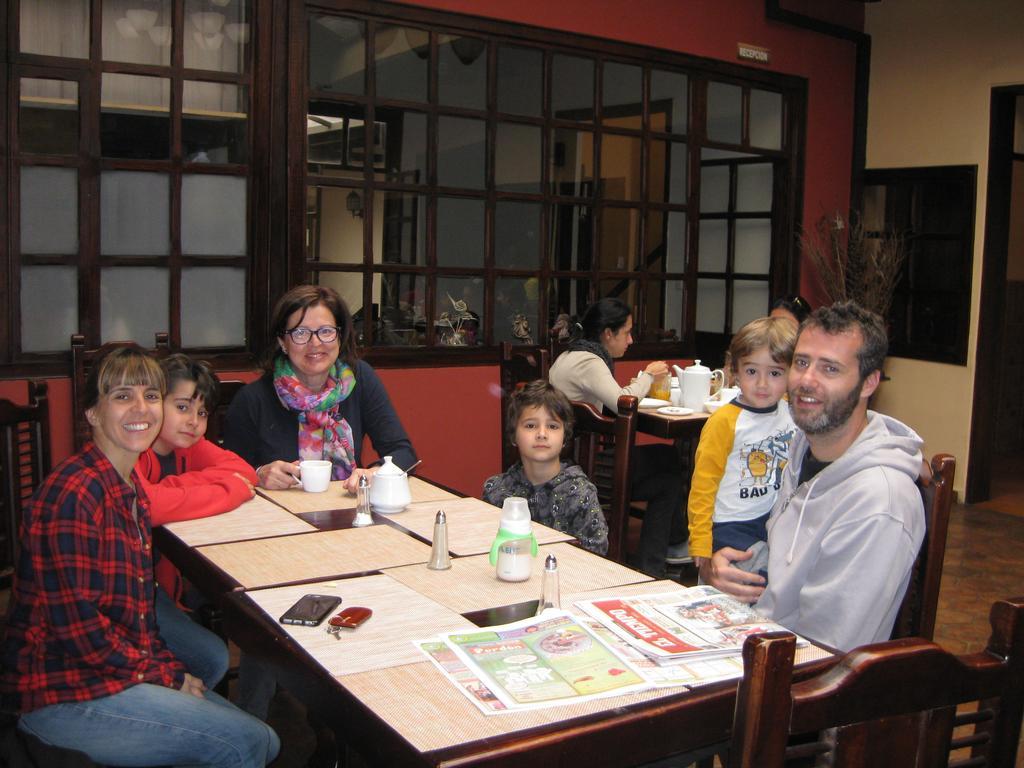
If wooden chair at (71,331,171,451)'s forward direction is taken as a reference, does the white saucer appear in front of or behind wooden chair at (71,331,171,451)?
in front

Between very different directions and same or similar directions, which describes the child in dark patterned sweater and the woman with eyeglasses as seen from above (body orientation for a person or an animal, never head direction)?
same or similar directions

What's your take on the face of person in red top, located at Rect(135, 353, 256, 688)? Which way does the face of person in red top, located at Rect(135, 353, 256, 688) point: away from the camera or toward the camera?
toward the camera

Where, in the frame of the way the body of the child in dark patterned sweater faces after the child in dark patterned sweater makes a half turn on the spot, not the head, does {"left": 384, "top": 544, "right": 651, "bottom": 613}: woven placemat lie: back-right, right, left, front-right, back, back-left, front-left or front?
back

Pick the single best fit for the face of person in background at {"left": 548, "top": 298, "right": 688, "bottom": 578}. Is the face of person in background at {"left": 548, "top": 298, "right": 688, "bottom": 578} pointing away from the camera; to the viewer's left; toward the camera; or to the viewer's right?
to the viewer's right

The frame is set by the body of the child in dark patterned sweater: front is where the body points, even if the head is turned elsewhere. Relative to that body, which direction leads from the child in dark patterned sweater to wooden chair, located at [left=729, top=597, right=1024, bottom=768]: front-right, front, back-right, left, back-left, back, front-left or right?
front

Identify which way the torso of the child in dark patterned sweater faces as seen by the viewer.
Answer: toward the camera

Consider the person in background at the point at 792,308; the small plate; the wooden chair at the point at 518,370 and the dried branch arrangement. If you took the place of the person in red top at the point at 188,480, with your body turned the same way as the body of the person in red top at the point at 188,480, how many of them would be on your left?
4

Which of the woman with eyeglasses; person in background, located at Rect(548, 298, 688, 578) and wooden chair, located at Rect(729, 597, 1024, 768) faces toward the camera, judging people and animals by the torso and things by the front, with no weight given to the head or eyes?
the woman with eyeglasses

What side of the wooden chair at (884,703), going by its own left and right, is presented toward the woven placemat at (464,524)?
front

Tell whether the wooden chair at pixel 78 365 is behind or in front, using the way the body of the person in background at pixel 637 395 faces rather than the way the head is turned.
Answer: behind

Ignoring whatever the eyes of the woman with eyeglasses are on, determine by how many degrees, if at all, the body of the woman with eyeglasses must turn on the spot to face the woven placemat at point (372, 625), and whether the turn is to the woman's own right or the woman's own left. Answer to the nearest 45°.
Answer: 0° — they already face it

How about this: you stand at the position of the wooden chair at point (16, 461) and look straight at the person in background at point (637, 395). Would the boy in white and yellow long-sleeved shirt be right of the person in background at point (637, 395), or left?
right

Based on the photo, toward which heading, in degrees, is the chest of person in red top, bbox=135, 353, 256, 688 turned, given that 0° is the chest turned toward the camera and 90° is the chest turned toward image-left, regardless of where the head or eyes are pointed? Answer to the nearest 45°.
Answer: approximately 315°

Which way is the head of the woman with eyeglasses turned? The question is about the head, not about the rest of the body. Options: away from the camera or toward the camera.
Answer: toward the camera

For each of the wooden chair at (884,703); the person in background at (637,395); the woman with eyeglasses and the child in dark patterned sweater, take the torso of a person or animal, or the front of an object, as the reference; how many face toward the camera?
2

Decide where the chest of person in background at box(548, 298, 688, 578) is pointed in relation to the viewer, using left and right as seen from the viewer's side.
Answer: facing to the right of the viewer
